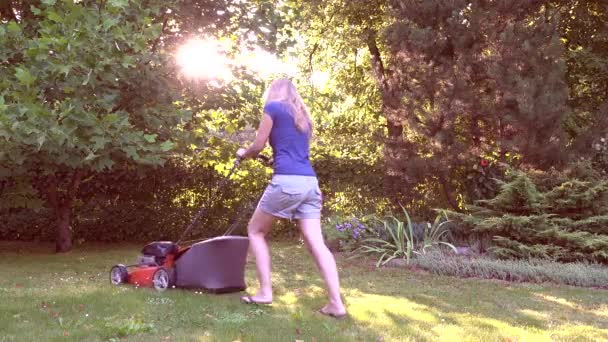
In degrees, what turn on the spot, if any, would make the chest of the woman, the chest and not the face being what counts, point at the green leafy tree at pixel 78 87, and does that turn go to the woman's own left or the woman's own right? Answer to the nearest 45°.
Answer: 0° — they already face it

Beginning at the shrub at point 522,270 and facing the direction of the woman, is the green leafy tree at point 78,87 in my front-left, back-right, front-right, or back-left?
front-right

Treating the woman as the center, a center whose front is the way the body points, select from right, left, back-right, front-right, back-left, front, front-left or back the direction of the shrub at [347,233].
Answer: front-right

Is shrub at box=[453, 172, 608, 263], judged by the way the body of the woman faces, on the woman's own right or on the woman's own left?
on the woman's own right

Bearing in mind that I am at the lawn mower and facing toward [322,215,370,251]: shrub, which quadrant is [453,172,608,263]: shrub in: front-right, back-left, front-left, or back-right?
front-right

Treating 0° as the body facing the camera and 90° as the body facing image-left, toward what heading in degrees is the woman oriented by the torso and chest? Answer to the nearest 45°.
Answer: approximately 135°

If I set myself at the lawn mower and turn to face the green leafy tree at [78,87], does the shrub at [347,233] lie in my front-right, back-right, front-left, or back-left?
front-right

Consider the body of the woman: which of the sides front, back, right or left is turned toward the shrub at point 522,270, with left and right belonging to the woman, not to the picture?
right

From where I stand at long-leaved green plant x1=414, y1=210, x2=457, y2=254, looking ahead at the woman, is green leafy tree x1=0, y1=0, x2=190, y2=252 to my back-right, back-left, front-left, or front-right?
front-right

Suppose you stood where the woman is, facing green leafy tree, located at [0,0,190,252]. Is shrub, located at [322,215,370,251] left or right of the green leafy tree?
right

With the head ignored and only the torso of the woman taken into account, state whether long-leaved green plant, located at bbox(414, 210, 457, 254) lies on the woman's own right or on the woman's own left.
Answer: on the woman's own right
